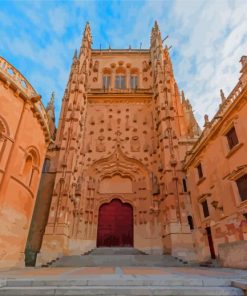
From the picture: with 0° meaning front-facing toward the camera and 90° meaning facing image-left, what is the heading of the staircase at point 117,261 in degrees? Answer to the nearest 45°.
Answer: approximately 0°

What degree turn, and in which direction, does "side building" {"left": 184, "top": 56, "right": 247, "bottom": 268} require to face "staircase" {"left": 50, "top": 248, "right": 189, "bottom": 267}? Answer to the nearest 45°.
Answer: approximately 45° to its right

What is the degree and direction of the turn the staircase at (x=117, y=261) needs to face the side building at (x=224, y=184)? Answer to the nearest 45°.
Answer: approximately 45° to its left
